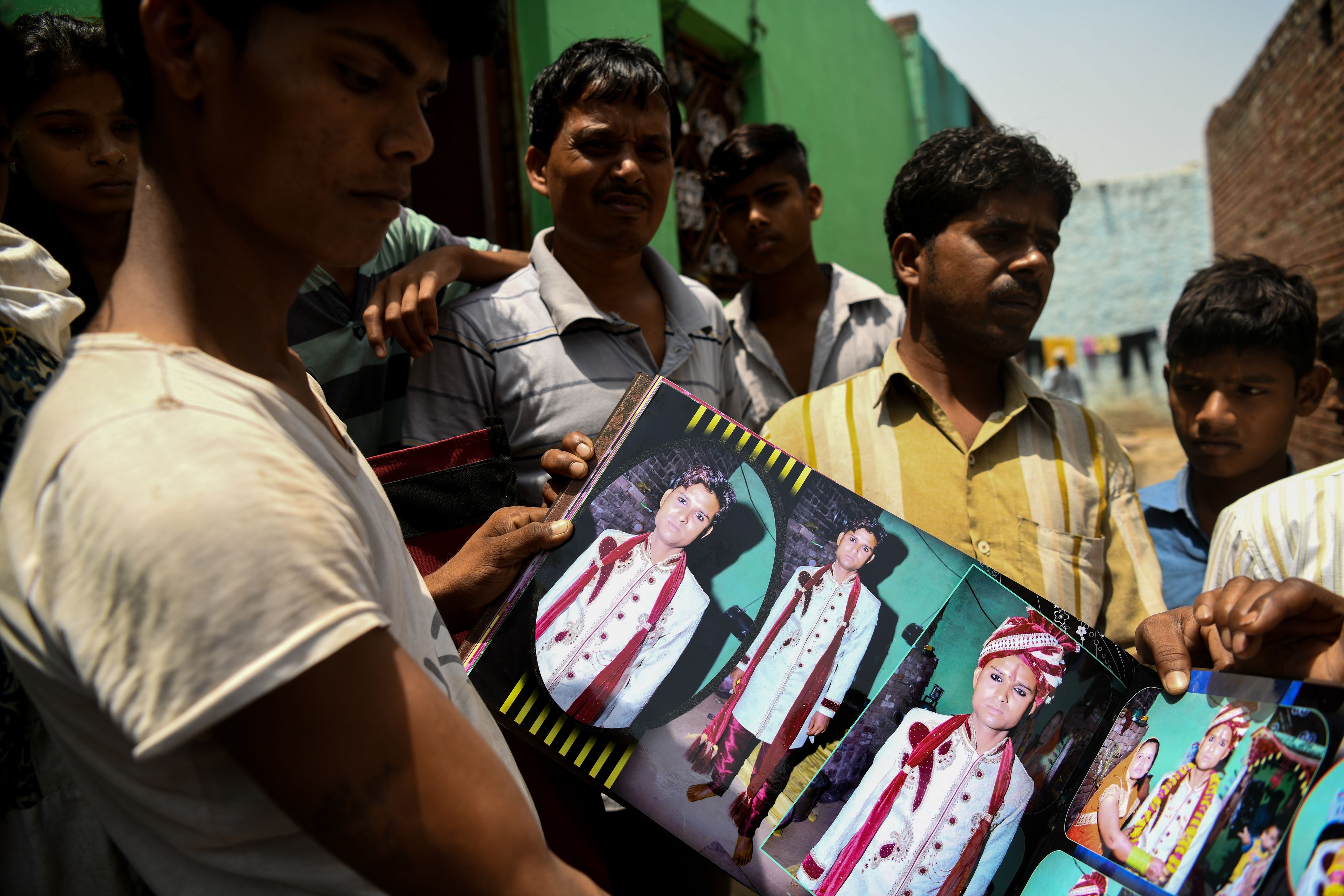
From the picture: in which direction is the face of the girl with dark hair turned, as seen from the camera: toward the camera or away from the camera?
toward the camera

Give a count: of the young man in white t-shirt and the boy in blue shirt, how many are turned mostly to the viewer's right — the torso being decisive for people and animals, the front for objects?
1

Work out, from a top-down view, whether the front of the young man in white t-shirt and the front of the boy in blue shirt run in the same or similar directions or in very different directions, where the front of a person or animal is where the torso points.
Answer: very different directions

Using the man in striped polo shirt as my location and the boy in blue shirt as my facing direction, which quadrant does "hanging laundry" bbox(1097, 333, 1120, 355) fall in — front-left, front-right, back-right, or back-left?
front-left

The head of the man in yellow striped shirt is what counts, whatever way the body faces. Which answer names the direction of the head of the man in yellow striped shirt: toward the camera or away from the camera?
toward the camera

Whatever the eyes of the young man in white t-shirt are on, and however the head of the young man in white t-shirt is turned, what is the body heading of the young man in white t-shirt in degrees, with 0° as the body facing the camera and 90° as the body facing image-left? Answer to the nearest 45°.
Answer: approximately 270°

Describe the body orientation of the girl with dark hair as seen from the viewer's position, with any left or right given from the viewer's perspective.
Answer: facing the viewer and to the right of the viewer

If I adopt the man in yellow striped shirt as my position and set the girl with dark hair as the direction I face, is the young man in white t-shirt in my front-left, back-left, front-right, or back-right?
front-left

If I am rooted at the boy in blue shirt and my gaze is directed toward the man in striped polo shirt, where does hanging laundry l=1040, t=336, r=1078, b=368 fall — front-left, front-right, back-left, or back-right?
back-right

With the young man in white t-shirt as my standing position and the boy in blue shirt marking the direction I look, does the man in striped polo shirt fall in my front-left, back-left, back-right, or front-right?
front-left
